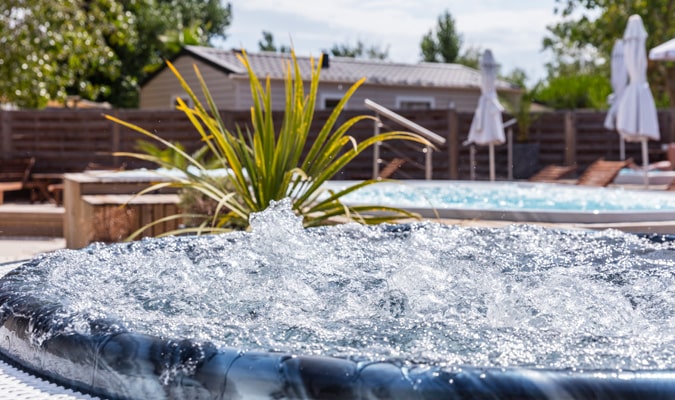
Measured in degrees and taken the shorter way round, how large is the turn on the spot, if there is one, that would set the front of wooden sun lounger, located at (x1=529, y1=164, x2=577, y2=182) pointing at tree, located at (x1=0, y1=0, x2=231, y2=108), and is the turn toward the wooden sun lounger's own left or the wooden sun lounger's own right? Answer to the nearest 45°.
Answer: approximately 45° to the wooden sun lounger's own right

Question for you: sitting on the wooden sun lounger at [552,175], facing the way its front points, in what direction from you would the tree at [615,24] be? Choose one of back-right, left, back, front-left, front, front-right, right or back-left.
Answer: back-right

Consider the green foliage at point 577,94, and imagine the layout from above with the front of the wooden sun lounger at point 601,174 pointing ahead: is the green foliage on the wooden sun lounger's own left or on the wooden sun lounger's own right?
on the wooden sun lounger's own right

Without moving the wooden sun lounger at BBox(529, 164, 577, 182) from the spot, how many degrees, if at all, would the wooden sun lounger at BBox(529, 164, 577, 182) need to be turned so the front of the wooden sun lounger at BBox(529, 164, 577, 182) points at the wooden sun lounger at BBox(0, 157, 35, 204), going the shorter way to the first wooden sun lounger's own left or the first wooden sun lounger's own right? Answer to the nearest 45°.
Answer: approximately 45° to the first wooden sun lounger's own right

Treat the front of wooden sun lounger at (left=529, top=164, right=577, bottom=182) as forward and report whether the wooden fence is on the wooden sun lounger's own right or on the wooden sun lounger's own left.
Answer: on the wooden sun lounger's own right

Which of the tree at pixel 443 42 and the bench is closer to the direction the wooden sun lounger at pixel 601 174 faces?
the bench

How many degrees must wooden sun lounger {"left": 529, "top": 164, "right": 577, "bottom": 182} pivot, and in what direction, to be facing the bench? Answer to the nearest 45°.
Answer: approximately 45° to its left

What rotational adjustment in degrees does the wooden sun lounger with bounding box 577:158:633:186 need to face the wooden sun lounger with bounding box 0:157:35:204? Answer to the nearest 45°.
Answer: approximately 45° to its right

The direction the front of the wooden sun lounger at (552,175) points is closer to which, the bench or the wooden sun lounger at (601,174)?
the bench
